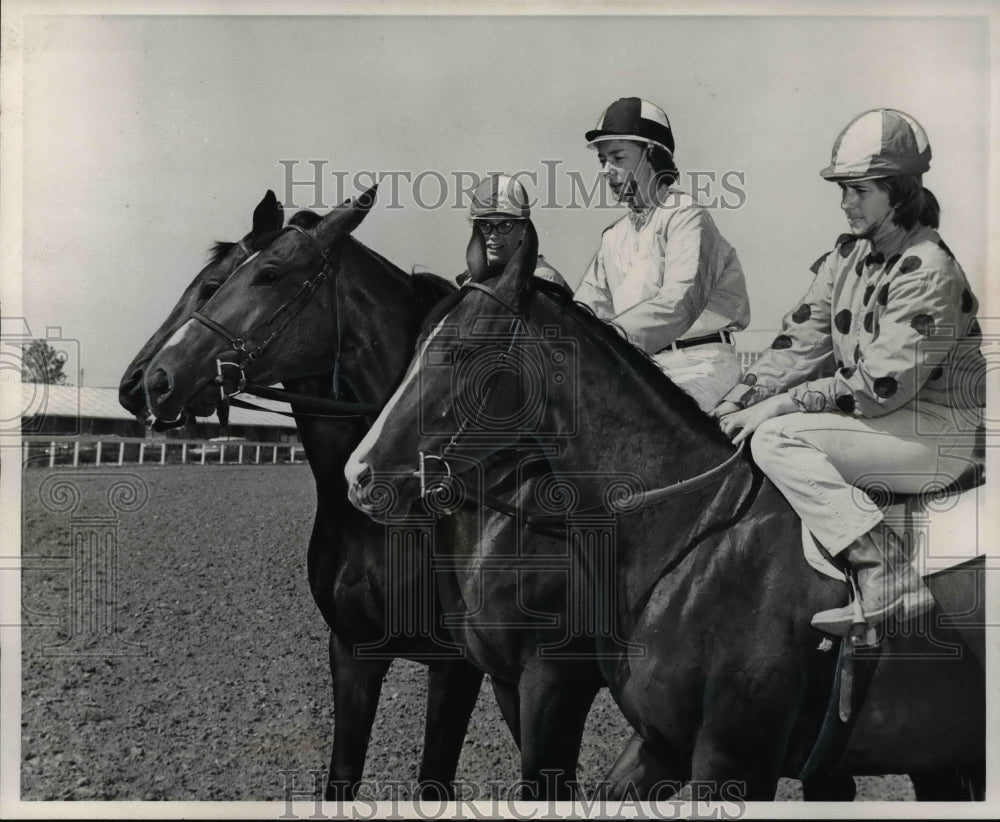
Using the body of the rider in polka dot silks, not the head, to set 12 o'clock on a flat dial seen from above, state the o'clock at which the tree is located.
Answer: The tree is roughly at 2 o'clock from the rider in polka dot silks.

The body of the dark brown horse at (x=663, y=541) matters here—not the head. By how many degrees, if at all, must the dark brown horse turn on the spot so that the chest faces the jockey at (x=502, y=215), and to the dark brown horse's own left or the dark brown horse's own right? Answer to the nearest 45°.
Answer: approximately 90° to the dark brown horse's own right

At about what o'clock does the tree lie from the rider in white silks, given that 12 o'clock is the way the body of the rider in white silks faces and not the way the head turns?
The tree is roughly at 2 o'clock from the rider in white silks.

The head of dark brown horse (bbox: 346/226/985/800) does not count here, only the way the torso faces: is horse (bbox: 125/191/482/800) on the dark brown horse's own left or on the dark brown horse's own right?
on the dark brown horse's own right

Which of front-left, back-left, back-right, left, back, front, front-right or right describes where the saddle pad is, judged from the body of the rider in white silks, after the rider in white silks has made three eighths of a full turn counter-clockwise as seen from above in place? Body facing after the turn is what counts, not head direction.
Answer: front-right

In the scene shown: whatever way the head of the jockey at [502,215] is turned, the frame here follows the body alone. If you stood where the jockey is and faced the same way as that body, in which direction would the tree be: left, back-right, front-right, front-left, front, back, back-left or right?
front-right

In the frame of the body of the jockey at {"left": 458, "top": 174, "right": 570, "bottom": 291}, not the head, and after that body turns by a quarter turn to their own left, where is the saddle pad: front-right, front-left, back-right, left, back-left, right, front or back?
front

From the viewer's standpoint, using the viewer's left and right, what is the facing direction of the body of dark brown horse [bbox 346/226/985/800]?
facing the viewer and to the left of the viewer
